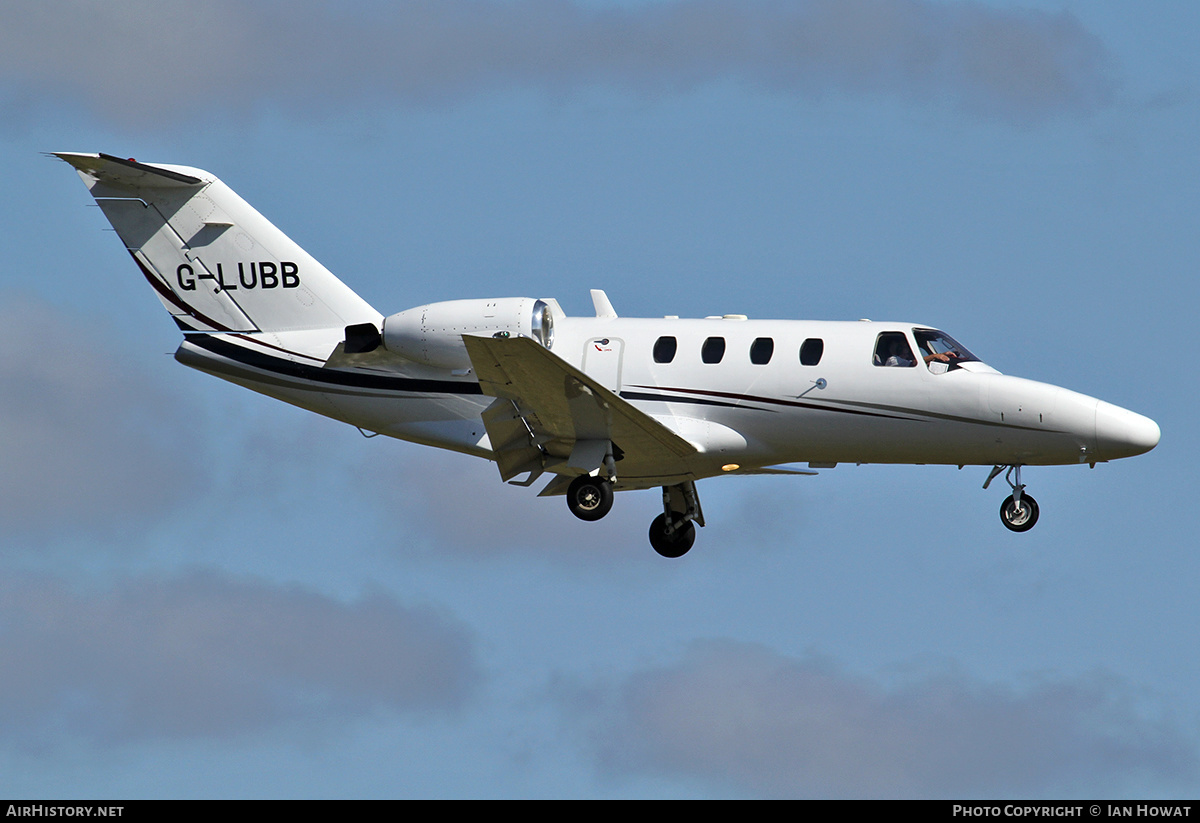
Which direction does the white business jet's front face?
to the viewer's right
